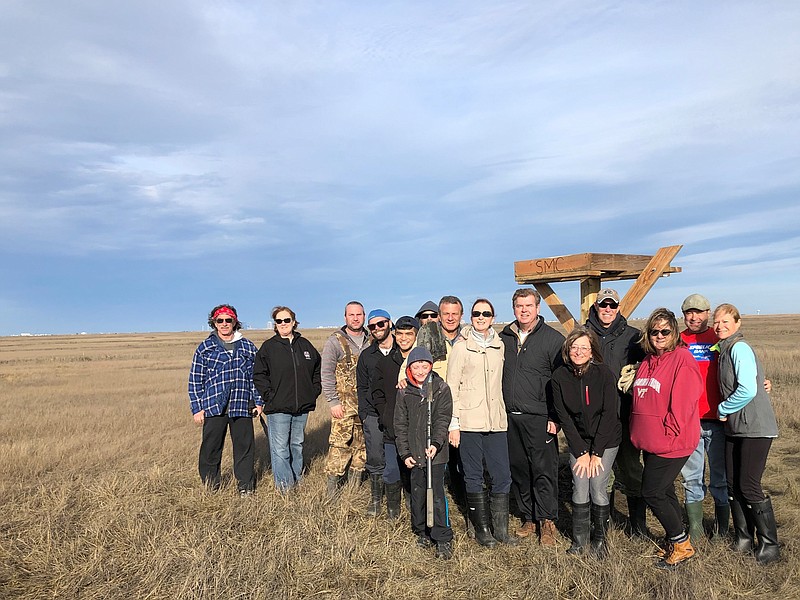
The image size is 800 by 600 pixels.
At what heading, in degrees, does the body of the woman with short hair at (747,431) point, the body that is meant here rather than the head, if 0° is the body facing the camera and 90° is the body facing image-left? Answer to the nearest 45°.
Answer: approximately 45°

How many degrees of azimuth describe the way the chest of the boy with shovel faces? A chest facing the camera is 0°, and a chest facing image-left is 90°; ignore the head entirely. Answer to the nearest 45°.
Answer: approximately 0°

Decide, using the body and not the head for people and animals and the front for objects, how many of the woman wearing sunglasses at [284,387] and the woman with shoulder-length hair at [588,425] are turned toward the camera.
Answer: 2

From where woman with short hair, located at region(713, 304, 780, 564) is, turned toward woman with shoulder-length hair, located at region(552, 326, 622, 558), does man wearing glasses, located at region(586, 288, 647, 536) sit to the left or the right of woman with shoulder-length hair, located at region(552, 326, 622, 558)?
right

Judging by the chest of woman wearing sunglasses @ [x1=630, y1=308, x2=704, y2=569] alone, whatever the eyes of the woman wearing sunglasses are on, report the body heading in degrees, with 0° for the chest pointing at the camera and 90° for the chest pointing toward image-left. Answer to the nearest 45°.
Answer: approximately 45°

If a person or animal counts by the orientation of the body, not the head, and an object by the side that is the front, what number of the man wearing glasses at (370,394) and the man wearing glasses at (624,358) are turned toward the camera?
2

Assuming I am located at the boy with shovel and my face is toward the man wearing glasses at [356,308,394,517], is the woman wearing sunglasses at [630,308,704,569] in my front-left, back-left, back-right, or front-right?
back-right

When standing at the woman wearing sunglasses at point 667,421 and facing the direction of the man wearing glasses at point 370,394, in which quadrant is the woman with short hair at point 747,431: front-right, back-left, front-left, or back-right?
back-right

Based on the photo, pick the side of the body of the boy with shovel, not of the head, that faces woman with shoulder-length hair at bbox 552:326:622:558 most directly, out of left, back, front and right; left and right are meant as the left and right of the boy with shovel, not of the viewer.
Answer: left

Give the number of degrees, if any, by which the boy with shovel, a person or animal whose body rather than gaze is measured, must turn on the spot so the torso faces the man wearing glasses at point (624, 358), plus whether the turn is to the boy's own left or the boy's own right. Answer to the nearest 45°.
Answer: approximately 90° to the boy's own left
